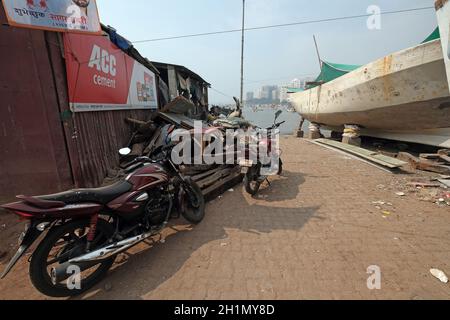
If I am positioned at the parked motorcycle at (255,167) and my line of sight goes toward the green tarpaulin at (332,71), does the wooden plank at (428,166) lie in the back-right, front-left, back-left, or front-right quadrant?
front-right

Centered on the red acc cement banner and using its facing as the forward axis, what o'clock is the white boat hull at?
The white boat hull is roughly at 11 o'clock from the red acc cement banner.

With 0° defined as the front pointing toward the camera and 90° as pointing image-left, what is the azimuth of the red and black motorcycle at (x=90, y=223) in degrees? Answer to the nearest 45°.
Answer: approximately 225°

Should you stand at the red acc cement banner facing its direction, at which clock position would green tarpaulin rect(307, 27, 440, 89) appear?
The green tarpaulin is roughly at 10 o'clock from the red acc cement banner.

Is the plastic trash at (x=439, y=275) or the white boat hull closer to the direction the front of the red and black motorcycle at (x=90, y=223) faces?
the white boat hull

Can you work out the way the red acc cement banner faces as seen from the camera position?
facing the viewer and to the right of the viewer

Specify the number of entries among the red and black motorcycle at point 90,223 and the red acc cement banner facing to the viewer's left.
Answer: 0

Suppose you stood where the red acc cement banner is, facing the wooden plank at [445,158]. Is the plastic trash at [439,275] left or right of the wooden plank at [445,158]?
right

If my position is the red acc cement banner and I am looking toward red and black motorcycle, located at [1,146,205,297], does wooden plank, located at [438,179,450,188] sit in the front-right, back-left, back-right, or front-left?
front-left

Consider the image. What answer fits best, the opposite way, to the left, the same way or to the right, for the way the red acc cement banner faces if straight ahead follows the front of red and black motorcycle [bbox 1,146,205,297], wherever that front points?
to the right

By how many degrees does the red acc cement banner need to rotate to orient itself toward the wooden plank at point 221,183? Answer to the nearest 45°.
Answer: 0° — it already faces it
